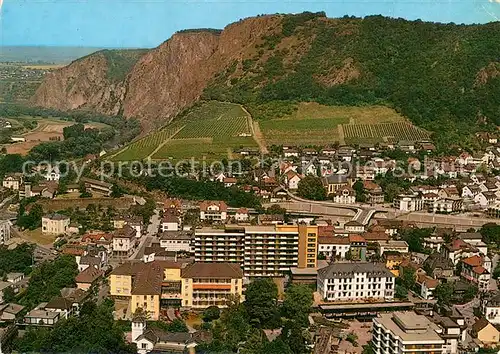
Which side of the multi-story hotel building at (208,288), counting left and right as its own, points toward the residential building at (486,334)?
left

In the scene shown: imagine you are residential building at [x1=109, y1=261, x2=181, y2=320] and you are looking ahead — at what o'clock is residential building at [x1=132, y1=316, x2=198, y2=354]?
residential building at [x1=132, y1=316, x2=198, y2=354] is roughly at 12 o'clock from residential building at [x1=109, y1=261, x2=181, y2=320].

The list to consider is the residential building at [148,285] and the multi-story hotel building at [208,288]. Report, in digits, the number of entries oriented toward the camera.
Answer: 2

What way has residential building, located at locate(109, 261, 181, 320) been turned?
toward the camera

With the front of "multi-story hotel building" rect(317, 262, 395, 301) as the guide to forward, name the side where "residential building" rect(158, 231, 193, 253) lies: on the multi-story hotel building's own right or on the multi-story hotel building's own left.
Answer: on the multi-story hotel building's own right

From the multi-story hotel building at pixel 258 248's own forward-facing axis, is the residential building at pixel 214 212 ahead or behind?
behind

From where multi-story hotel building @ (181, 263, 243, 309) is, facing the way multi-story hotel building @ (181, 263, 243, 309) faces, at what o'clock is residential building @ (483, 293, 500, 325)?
The residential building is roughly at 9 o'clock from the multi-story hotel building.

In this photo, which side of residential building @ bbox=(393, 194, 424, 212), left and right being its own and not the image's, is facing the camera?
front

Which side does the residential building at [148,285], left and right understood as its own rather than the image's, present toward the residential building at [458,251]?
left

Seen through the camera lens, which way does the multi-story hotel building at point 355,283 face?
facing the viewer

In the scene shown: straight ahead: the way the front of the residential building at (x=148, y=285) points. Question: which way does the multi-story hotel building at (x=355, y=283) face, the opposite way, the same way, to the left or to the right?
the same way

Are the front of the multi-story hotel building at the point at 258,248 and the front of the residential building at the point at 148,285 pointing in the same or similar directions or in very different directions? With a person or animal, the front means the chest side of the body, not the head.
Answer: same or similar directions

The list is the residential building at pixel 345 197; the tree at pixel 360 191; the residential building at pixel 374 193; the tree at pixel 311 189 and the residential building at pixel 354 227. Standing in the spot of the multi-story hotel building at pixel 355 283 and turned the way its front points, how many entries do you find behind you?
5

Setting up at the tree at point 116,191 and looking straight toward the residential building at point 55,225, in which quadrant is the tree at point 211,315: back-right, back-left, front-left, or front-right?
front-left

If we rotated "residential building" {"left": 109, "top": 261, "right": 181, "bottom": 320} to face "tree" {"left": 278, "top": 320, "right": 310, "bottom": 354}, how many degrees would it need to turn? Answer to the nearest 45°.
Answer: approximately 45° to its left
